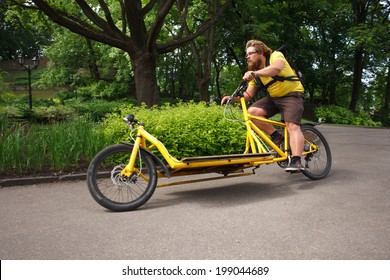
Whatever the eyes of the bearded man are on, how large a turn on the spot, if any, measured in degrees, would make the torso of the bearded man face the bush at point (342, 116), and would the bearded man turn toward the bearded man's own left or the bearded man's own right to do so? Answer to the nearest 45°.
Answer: approximately 135° to the bearded man's own right

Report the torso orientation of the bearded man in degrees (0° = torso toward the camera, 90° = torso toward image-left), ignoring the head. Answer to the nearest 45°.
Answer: approximately 45°

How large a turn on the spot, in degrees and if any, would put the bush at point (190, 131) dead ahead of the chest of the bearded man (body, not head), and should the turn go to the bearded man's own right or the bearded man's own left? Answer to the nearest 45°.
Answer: approximately 90° to the bearded man's own right
